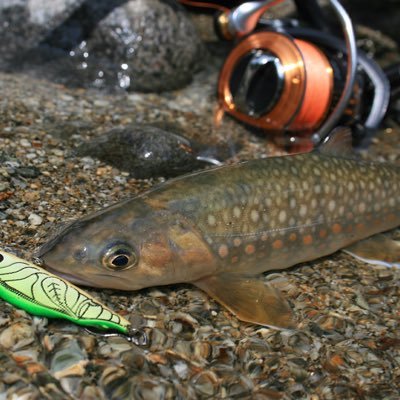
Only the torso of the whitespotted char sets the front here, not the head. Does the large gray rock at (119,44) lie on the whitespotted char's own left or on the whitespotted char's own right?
on the whitespotted char's own right

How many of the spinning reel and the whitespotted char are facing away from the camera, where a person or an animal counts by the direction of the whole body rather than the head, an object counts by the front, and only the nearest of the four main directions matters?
0

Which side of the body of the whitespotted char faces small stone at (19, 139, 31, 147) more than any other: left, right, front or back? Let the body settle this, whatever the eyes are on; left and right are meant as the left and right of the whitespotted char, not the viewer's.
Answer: right

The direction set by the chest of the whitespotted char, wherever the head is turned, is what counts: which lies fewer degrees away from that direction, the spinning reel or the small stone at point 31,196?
the small stone

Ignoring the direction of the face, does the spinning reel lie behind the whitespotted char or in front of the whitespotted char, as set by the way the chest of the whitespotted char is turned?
behind

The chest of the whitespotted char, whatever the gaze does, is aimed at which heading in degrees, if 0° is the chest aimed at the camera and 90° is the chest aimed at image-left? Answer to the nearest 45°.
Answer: approximately 45°

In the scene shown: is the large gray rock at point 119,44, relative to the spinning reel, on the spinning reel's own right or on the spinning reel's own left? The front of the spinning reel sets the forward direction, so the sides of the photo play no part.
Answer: on the spinning reel's own right

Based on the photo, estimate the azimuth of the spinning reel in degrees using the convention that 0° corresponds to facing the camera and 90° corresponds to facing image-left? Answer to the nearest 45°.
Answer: approximately 45°
